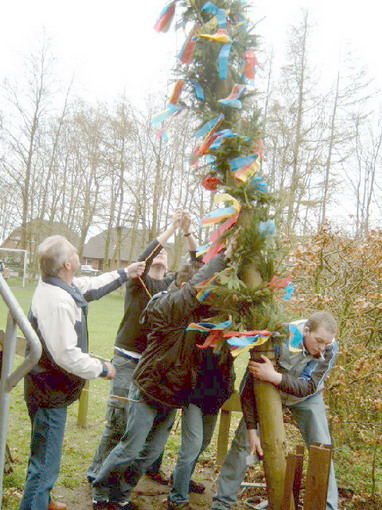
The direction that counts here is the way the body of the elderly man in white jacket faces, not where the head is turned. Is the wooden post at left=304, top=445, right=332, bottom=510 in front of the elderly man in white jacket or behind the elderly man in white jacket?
in front

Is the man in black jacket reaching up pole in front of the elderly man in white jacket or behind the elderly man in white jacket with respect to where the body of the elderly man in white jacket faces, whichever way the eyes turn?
in front

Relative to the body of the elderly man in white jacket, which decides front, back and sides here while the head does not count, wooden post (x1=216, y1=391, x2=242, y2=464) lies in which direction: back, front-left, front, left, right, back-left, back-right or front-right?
front-left

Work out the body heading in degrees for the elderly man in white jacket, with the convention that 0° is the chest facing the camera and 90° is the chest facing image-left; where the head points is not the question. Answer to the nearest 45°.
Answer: approximately 270°

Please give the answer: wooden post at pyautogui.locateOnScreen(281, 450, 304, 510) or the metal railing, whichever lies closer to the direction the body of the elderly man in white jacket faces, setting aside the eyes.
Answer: the wooden post

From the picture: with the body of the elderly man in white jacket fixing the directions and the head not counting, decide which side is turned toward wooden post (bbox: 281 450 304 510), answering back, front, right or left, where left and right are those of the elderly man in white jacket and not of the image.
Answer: front
